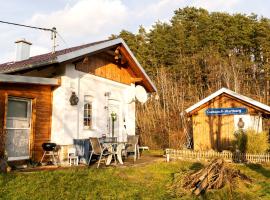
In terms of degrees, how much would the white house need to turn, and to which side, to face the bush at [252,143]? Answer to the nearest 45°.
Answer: approximately 45° to its left

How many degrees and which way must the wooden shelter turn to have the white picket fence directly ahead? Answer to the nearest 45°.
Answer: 0° — it already faces it

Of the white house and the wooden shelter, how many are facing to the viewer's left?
0

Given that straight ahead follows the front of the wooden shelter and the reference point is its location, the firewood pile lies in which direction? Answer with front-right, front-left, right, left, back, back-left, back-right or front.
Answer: front

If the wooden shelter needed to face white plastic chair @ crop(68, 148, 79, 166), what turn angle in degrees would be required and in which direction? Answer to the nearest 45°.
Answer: approximately 45° to its right

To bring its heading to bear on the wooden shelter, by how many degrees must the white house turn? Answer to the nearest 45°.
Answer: approximately 90° to its left

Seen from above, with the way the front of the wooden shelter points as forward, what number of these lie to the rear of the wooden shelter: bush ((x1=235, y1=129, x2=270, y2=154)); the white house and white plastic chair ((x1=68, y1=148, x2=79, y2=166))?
0

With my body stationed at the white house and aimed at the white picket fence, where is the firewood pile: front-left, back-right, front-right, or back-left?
front-right

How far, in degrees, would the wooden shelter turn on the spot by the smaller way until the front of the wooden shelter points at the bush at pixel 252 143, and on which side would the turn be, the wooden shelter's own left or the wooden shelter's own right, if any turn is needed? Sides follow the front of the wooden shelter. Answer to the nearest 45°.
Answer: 0° — it already faces it

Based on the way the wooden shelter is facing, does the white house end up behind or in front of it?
in front

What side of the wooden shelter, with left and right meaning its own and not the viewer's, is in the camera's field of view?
front
